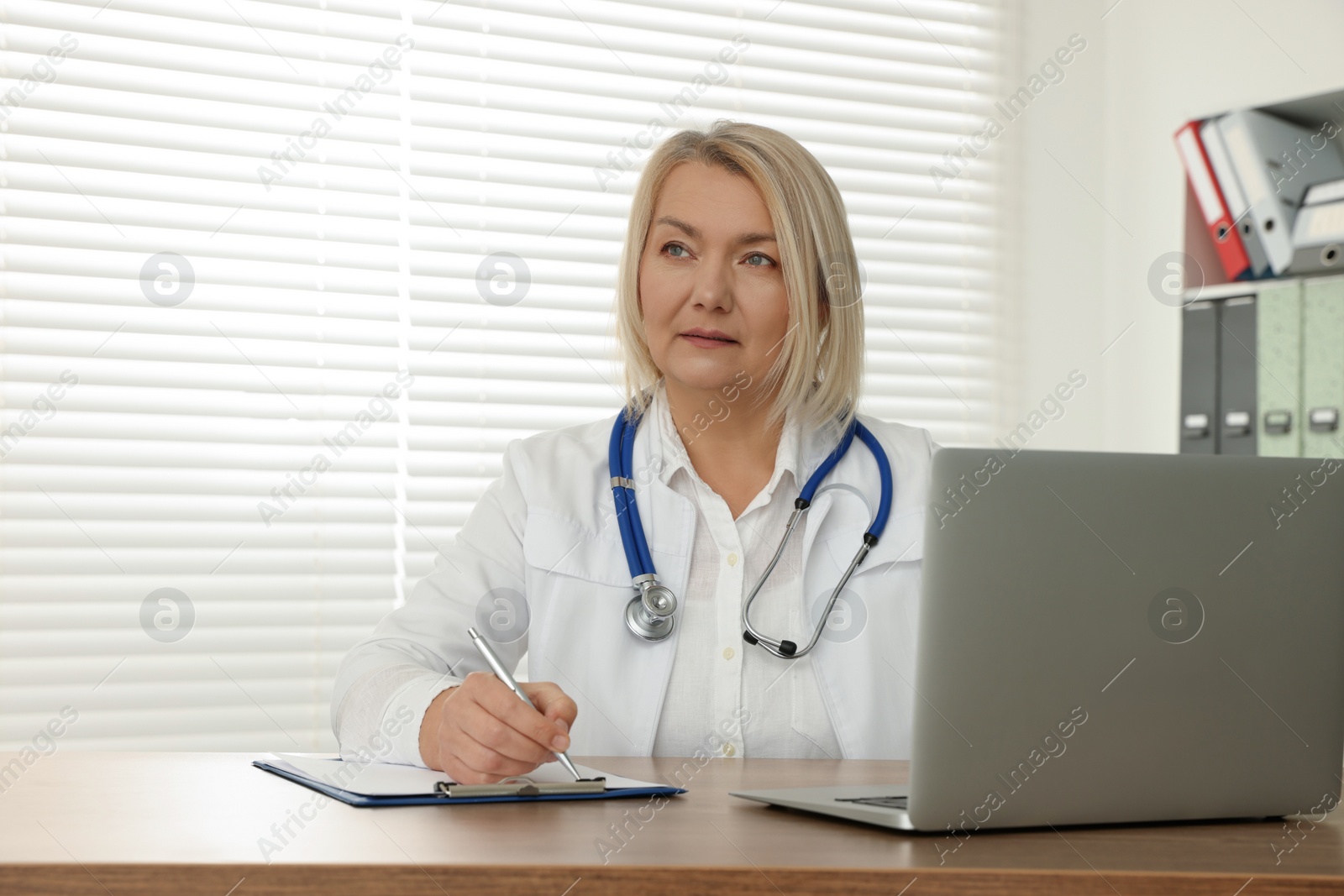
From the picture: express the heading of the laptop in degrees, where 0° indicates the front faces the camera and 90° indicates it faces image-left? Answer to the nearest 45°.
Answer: approximately 135°

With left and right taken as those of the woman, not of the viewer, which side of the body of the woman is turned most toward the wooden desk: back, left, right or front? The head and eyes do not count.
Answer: front

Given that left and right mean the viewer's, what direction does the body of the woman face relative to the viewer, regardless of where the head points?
facing the viewer

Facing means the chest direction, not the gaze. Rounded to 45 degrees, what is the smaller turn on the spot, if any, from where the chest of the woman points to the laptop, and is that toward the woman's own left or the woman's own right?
0° — they already face it

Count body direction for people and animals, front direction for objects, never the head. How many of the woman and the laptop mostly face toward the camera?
1
